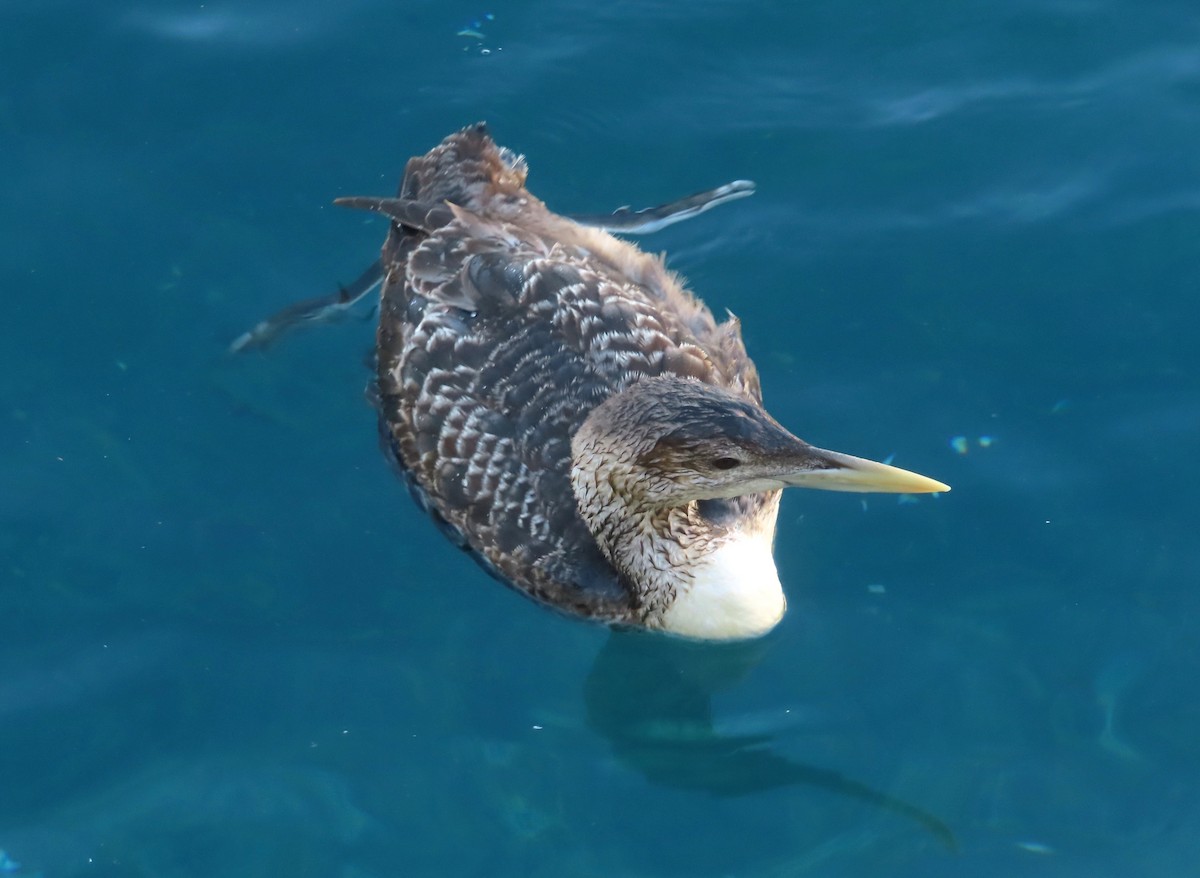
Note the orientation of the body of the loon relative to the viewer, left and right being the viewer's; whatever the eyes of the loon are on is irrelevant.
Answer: facing the viewer and to the right of the viewer
